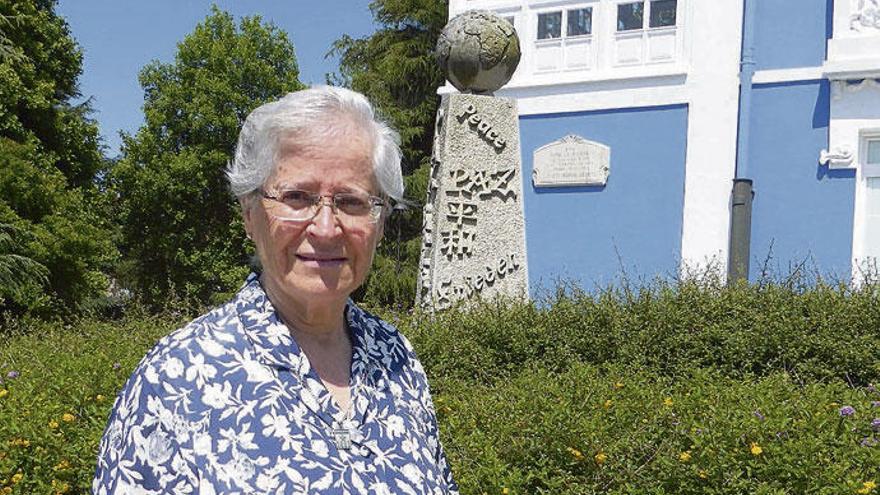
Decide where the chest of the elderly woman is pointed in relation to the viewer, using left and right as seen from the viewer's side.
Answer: facing the viewer and to the right of the viewer

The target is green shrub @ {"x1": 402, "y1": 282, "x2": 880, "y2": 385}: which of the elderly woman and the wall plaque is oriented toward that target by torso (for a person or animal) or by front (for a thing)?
the wall plaque

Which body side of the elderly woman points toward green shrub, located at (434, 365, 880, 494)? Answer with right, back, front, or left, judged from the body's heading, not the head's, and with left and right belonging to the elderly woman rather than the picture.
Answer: left

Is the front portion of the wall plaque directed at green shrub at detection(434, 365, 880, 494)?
yes

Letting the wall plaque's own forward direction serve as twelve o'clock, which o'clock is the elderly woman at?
The elderly woman is roughly at 12 o'clock from the wall plaque.

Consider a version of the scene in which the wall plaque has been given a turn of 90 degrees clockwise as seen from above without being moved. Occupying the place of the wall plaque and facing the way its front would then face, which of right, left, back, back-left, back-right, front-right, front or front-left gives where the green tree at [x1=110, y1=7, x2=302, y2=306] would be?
front-right

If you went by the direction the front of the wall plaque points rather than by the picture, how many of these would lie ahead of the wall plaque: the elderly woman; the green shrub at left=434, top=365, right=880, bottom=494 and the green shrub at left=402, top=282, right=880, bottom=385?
3

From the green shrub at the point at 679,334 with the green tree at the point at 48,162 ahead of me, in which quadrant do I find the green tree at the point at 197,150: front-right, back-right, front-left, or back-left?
front-right

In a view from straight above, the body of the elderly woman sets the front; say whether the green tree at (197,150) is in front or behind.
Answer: behind

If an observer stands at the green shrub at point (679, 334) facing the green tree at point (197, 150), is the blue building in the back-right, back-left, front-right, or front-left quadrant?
front-right

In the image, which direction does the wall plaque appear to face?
toward the camera

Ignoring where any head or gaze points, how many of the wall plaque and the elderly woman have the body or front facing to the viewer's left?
0

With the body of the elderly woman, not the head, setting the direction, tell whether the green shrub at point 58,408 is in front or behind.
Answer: behind
